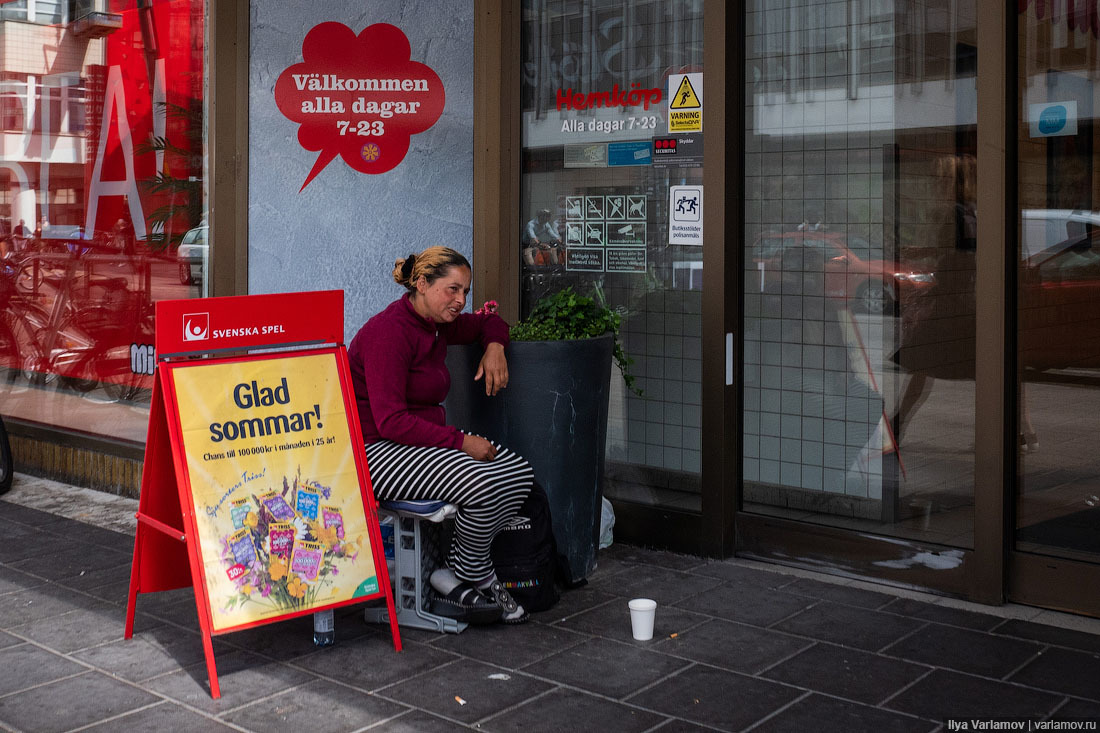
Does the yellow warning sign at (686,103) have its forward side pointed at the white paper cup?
yes

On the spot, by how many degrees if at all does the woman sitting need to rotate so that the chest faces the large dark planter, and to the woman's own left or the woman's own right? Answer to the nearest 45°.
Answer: approximately 45° to the woman's own left

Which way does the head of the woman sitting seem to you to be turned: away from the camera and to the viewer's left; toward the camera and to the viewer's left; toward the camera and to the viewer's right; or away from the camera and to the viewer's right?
toward the camera and to the viewer's right
